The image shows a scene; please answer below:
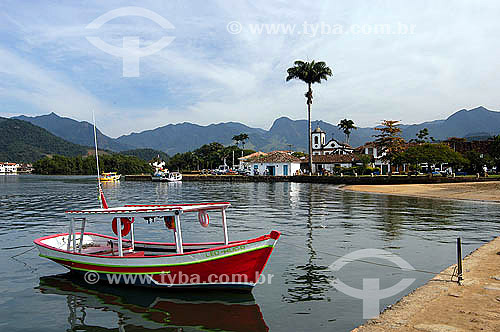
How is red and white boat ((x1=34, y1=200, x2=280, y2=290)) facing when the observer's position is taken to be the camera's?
facing the viewer and to the right of the viewer
